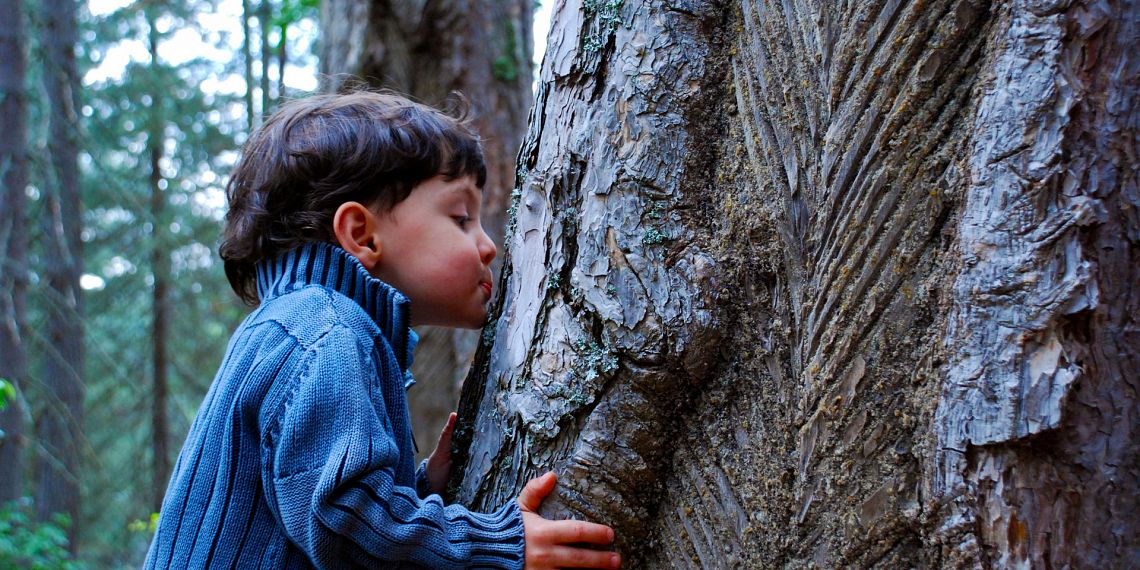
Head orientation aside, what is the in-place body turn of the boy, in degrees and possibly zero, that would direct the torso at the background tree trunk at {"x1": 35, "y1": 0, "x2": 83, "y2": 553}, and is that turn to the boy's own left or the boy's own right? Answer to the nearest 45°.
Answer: approximately 90° to the boy's own left

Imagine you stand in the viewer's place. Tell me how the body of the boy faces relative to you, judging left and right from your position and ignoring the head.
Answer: facing to the right of the viewer

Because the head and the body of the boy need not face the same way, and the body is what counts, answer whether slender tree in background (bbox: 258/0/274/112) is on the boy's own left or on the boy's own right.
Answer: on the boy's own left

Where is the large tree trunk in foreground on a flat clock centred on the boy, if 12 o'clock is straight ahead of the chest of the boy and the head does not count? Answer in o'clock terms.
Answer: The large tree trunk in foreground is roughly at 1 o'clock from the boy.

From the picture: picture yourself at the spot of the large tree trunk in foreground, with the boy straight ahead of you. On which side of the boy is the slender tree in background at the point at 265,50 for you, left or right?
right

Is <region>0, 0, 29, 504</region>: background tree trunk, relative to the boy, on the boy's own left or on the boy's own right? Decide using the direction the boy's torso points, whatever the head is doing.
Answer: on the boy's own left

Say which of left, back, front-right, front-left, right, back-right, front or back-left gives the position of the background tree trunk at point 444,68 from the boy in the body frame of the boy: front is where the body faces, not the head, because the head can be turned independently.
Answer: left

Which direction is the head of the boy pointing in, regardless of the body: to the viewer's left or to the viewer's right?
to the viewer's right
